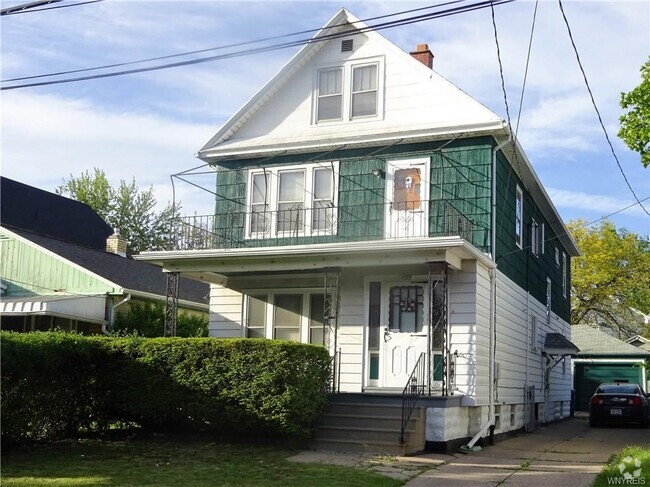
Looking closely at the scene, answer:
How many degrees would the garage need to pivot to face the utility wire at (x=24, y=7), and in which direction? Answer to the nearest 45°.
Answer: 0° — it already faces it

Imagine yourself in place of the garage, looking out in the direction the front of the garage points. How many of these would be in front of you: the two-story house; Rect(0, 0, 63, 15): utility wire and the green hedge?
3

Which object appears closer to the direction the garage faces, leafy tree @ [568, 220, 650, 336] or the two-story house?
the two-story house

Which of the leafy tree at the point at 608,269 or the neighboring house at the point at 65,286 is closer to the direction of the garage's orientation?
the neighboring house

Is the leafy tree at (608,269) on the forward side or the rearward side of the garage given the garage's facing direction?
on the rearward side

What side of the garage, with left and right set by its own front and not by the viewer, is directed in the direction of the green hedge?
front

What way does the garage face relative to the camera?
toward the camera

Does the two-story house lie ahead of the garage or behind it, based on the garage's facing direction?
ahead

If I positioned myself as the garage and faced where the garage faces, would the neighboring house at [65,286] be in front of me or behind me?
in front
